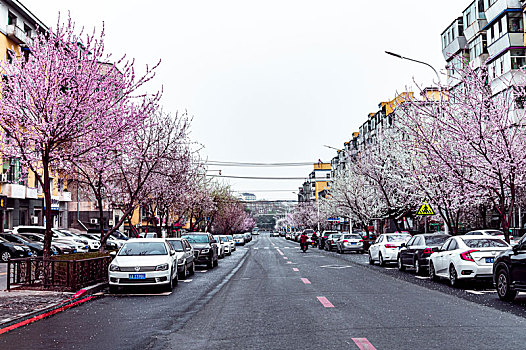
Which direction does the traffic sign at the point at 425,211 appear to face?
toward the camera

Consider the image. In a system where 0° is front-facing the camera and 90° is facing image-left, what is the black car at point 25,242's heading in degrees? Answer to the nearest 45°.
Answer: approximately 315°

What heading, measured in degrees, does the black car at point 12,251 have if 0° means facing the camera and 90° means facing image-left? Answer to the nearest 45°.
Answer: approximately 315°

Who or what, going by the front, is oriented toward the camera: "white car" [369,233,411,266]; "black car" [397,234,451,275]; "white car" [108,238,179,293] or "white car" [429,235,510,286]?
"white car" [108,238,179,293]

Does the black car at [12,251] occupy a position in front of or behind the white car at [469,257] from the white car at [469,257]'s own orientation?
in front

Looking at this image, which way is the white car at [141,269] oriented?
toward the camera

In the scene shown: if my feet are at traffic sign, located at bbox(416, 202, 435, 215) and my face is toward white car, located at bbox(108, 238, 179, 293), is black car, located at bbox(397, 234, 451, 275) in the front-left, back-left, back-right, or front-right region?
front-left

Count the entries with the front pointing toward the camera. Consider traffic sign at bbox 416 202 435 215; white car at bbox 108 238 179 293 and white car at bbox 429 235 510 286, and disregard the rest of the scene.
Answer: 2

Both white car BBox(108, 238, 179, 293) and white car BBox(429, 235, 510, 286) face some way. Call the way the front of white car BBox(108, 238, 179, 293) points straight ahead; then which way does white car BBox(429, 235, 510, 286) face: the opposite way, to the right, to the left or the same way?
the opposite way

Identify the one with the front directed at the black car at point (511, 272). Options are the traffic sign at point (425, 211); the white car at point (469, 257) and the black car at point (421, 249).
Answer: the traffic sign

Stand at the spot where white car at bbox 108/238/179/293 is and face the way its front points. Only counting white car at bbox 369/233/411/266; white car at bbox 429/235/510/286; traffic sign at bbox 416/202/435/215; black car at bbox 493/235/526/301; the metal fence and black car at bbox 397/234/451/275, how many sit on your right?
1

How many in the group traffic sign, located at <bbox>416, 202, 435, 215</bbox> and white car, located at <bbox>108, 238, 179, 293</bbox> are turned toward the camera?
2

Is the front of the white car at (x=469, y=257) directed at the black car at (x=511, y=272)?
no

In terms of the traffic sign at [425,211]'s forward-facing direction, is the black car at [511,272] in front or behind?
in front

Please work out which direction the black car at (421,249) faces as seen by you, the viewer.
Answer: facing away from the viewer and to the left of the viewer

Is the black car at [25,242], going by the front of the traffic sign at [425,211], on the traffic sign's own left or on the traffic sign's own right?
on the traffic sign's own right

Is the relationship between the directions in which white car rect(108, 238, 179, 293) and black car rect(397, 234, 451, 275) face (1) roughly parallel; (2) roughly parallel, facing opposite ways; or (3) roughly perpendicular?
roughly parallel, facing opposite ways
